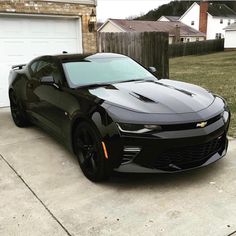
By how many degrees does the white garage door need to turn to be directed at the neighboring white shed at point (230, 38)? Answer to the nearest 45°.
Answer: approximately 135° to its left

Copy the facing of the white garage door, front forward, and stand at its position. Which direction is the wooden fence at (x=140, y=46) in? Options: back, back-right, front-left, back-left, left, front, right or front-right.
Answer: left

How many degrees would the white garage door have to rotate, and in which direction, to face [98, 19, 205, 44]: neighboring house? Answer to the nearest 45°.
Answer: approximately 180°

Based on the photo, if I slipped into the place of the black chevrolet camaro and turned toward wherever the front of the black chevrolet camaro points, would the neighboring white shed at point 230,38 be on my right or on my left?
on my left

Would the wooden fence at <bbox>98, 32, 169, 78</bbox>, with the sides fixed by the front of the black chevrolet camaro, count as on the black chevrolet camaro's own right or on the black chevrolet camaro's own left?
on the black chevrolet camaro's own left

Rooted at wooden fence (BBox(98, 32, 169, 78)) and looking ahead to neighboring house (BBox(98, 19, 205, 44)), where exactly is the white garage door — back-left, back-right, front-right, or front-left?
back-left

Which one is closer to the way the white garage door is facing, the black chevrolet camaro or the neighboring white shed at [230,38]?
the black chevrolet camaro

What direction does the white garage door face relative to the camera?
toward the camera

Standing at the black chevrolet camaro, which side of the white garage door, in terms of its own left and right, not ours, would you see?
front

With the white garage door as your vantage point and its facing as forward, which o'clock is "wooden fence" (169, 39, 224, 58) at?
The wooden fence is roughly at 7 o'clock from the white garage door.

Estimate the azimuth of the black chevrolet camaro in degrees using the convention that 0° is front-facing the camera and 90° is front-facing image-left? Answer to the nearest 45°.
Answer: approximately 315°

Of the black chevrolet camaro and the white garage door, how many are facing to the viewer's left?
0

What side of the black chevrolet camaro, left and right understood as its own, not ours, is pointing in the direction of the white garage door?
back

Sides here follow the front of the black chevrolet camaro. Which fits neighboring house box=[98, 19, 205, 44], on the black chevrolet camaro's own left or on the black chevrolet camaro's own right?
on the black chevrolet camaro's own left
